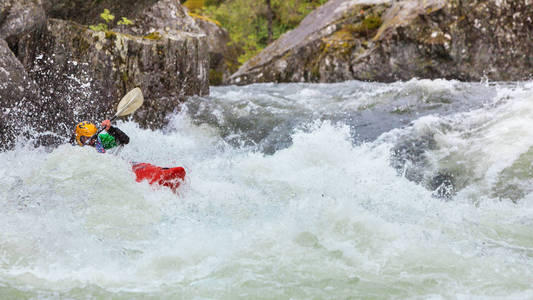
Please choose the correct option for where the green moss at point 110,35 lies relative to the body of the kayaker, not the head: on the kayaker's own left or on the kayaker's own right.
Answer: on the kayaker's own left

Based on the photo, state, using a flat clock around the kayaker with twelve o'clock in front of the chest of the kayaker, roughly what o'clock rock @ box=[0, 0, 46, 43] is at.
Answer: The rock is roughly at 6 o'clock from the kayaker.

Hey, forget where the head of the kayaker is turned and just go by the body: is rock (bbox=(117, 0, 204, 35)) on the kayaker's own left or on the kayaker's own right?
on the kayaker's own left

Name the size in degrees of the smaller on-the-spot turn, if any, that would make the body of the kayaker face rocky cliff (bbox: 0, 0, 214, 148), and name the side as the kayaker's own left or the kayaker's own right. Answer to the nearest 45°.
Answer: approximately 135° to the kayaker's own left

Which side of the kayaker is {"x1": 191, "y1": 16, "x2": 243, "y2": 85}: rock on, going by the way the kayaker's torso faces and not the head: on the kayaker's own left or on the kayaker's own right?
on the kayaker's own left
